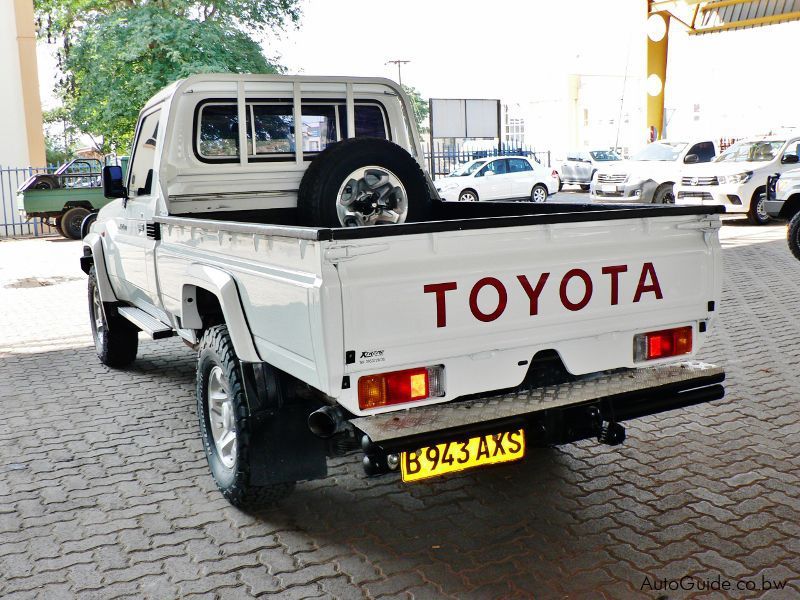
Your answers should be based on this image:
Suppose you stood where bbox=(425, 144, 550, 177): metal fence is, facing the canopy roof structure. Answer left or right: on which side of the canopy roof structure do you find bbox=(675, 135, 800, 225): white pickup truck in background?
right

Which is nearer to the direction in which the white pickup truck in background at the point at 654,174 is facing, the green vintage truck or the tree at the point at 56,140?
the green vintage truck

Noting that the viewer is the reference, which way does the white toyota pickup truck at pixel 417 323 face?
facing away from the viewer and to the left of the viewer

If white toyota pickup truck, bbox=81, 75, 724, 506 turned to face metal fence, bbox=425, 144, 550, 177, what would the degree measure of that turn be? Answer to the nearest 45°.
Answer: approximately 45° to its right

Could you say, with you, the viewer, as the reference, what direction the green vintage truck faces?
facing away from the viewer and to the right of the viewer

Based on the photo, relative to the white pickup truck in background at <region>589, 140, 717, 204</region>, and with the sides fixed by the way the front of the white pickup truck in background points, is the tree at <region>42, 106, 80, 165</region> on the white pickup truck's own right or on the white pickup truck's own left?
on the white pickup truck's own right

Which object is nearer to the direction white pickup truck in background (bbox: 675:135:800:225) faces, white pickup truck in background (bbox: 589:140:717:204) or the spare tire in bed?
the spare tire in bed

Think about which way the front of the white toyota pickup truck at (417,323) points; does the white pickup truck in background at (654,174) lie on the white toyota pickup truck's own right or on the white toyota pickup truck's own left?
on the white toyota pickup truck's own right

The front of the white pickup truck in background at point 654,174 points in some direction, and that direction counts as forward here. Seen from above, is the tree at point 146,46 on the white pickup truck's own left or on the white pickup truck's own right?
on the white pickup truck's own right
